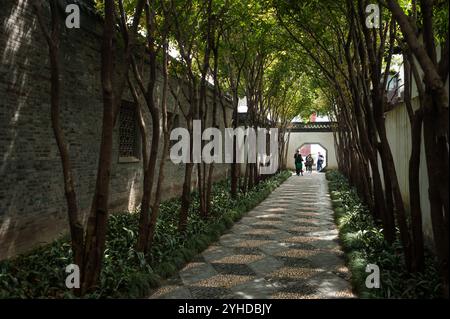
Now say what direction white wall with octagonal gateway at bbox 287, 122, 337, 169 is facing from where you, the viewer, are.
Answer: facing the viewer
